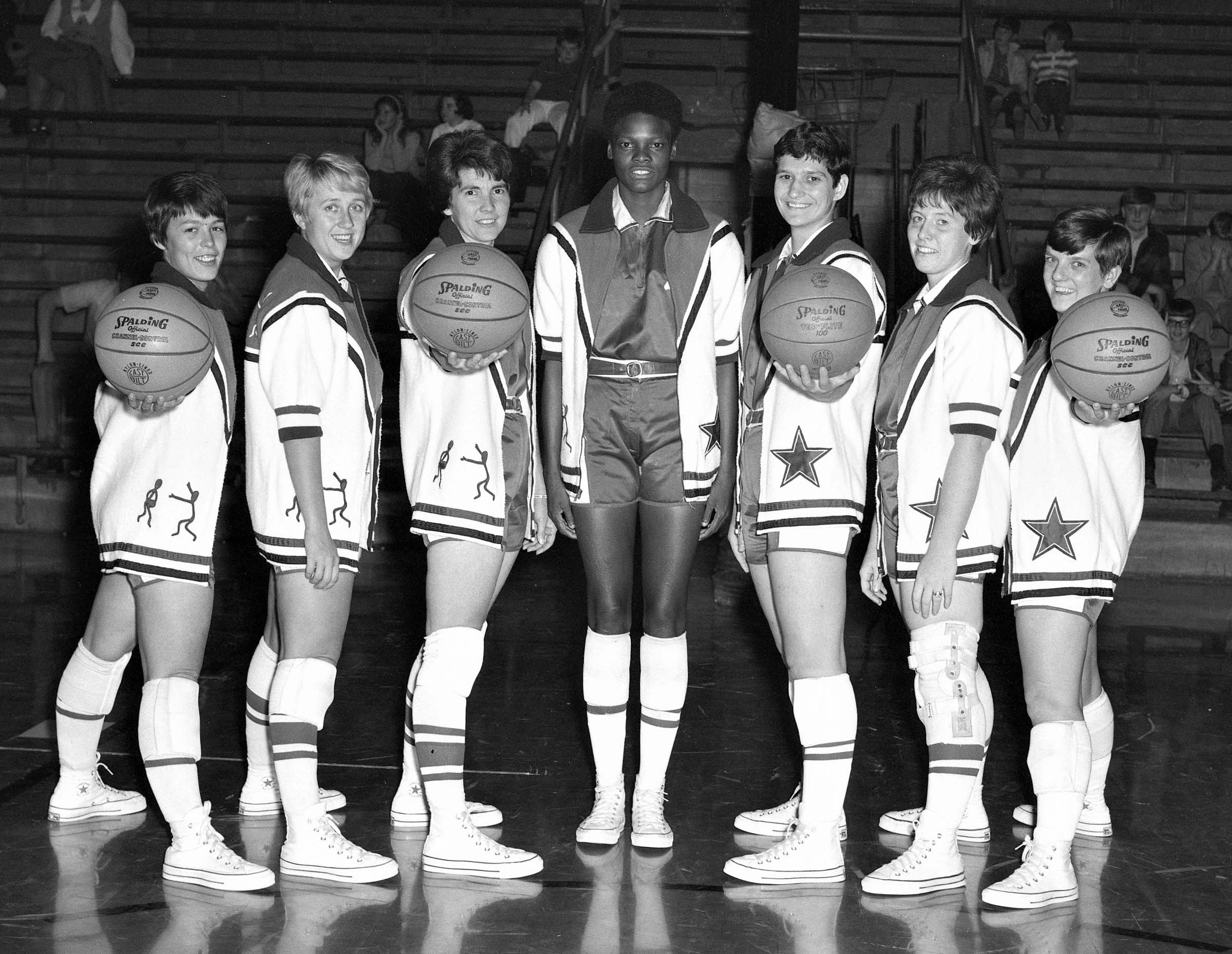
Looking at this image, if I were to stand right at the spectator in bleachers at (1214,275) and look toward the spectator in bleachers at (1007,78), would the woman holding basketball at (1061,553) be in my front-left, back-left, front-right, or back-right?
back-left

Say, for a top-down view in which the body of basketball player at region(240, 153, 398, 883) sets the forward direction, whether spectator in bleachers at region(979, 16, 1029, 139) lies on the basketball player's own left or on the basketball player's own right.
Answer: on the basketball player's own left

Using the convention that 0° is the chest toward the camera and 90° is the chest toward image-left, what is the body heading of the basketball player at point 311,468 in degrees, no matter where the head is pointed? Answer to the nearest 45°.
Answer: approximately 270°

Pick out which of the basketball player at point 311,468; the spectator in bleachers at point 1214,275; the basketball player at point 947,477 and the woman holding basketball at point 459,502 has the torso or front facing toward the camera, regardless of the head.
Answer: the spectator in bleachers

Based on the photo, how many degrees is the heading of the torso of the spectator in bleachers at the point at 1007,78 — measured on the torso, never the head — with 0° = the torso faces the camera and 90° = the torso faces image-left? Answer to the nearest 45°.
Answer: approximately 0°
